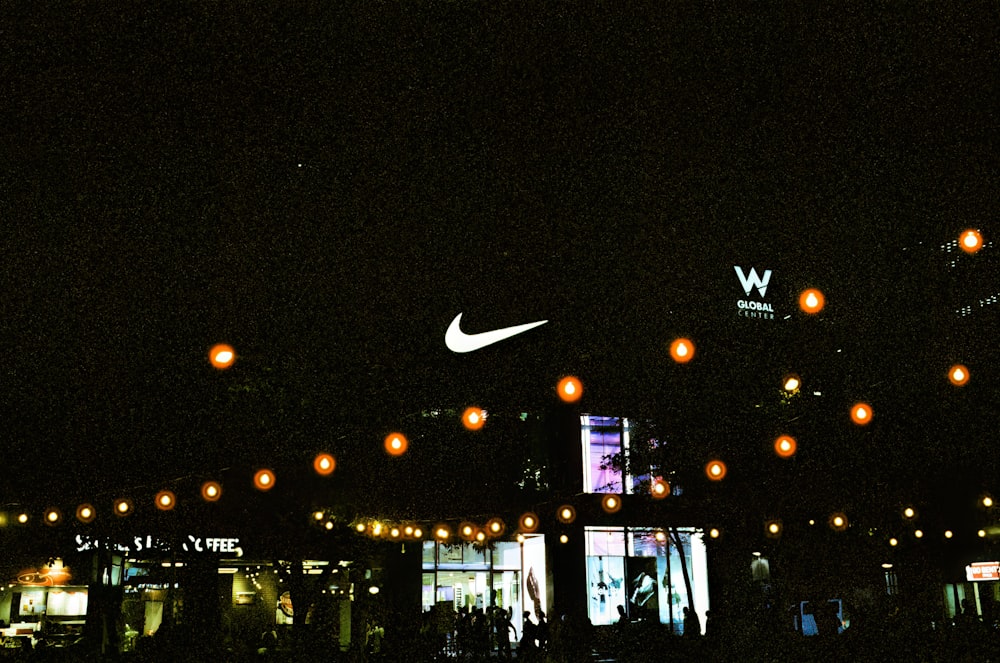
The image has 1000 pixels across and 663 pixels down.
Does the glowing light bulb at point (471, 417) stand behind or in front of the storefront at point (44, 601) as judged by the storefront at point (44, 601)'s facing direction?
in front

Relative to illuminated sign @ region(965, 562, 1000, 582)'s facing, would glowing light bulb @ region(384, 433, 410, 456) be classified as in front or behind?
in front

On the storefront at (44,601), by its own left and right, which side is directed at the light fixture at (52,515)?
front

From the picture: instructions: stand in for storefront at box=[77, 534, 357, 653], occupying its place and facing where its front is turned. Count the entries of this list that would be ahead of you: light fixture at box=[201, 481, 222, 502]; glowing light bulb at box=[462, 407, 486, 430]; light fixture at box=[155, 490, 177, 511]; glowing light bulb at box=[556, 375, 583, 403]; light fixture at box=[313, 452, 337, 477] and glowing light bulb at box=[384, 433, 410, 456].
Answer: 6

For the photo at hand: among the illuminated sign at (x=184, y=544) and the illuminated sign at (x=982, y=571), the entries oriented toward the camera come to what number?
2

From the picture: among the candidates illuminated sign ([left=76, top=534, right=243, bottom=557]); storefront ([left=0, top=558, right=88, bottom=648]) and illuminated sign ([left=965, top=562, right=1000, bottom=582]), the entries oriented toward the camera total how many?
3

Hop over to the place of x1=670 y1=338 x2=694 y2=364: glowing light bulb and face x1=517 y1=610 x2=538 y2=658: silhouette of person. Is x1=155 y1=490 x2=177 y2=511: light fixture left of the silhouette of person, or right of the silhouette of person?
left

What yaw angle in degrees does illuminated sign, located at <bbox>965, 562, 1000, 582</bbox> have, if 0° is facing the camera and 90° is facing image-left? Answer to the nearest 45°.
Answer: approximately 0°
